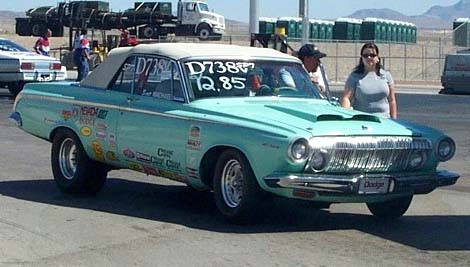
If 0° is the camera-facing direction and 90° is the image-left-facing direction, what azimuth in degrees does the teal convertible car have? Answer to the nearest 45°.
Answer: approximately 315°

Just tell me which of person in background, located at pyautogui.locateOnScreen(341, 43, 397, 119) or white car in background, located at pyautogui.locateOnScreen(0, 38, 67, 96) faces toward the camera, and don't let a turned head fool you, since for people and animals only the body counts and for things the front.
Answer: the person in background

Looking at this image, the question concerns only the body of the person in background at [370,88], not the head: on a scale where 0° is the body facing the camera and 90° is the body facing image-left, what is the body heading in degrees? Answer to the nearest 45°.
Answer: approximately 0°

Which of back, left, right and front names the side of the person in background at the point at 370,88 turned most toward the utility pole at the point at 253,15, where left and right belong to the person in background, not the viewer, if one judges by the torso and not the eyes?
back

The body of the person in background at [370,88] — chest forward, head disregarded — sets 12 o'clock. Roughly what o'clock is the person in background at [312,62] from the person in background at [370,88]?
the person in background at [312,62] is roughly at 5 o'clock from the person in background at [370,88].

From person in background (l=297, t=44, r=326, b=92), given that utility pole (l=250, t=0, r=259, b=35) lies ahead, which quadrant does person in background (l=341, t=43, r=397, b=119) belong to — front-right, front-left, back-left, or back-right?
back-right

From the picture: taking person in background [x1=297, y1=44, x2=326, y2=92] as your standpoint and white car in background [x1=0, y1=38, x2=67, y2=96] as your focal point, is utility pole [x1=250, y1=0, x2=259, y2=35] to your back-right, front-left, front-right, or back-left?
front-right

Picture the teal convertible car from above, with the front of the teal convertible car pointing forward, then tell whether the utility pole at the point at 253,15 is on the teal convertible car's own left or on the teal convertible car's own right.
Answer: on the teal convertible car's own left

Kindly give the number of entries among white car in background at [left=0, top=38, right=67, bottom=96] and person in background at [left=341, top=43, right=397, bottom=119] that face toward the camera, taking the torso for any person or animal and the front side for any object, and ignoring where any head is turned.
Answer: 1

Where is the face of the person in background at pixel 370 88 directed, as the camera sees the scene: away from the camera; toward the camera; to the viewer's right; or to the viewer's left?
toward the camera

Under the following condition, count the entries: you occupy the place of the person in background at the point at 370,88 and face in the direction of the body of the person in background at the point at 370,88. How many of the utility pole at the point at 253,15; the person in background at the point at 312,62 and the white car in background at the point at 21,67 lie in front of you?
0

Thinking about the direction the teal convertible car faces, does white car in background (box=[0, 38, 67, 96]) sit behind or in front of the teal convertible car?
behind

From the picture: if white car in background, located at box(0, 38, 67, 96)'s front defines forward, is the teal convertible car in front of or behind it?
behind

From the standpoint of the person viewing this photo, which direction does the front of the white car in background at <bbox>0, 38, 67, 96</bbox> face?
facing away from the viewer and to the left of the viewer
